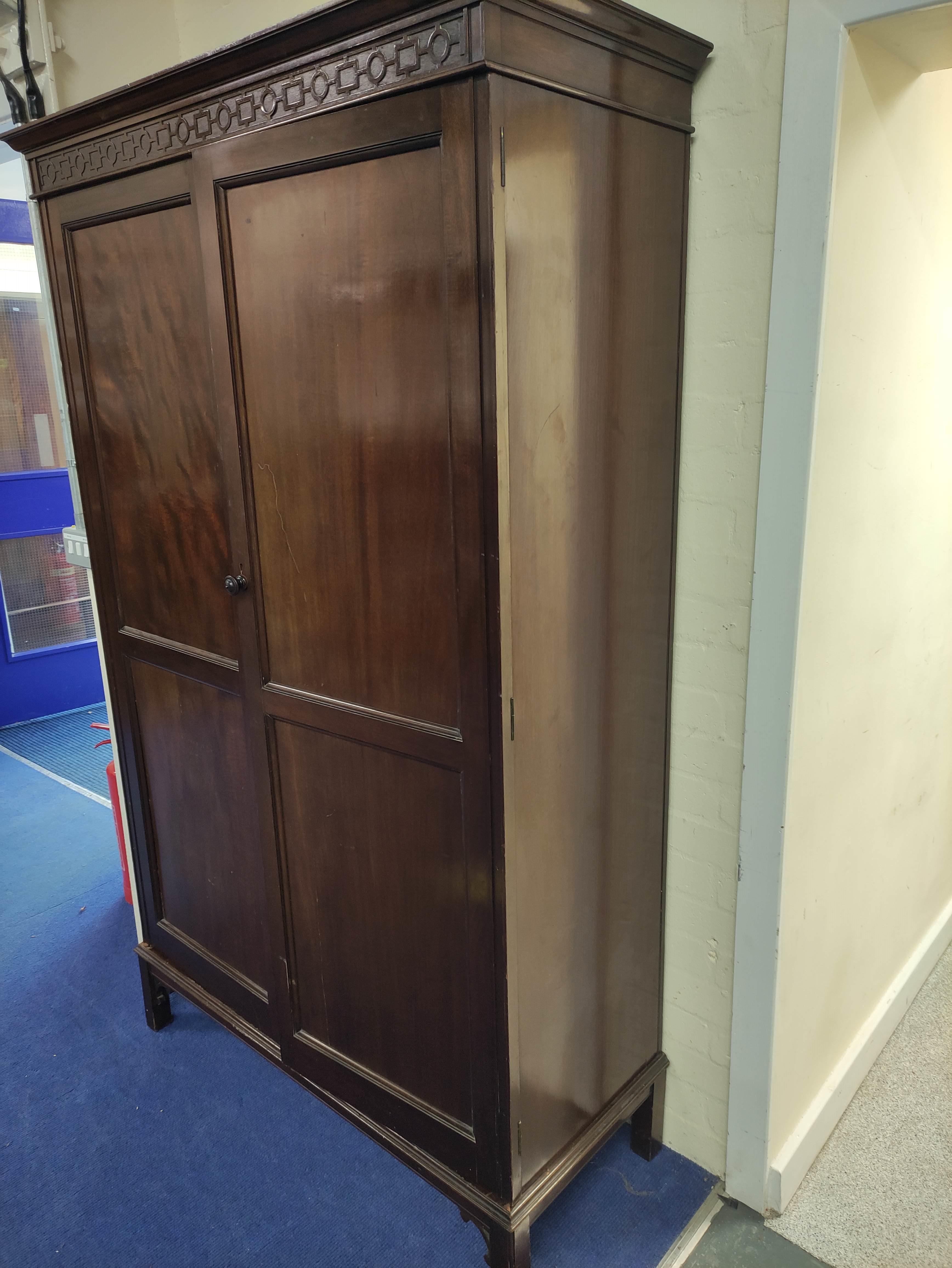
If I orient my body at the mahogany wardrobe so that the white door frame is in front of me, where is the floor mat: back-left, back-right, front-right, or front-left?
back-left

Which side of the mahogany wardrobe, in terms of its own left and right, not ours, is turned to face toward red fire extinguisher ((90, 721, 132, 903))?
right

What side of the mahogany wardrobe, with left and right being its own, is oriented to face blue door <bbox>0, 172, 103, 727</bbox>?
right
